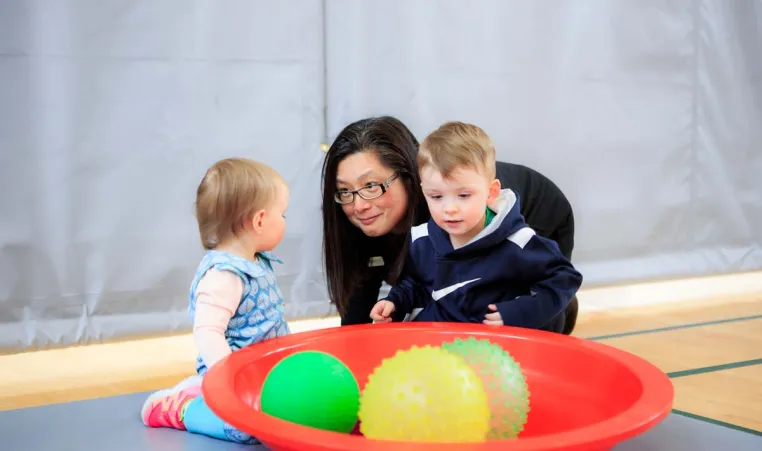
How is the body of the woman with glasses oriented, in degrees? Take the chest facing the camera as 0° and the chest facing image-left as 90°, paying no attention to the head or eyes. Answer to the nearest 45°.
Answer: approximately 45°

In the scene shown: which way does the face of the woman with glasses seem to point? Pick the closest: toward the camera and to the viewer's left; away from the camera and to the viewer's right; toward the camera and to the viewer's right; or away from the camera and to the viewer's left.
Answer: toward the camera and to the viewer's left

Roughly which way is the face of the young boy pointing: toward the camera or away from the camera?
toward the camera

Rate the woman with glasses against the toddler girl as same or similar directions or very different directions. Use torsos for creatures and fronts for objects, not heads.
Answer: very different directions

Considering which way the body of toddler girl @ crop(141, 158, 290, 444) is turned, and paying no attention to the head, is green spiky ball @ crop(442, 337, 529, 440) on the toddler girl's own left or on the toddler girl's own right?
on the toddler girl's own right

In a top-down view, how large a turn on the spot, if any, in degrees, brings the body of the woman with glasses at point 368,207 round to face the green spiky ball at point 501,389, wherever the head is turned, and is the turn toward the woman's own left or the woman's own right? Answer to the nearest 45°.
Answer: approximately 45° to the woman's own left

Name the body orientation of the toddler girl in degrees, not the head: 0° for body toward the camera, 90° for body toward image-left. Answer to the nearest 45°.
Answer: approximately 270°

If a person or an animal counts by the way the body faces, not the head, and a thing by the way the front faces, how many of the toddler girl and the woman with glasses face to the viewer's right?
1
